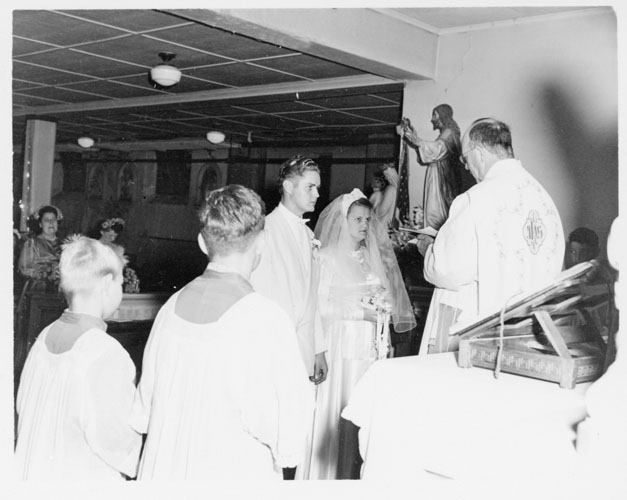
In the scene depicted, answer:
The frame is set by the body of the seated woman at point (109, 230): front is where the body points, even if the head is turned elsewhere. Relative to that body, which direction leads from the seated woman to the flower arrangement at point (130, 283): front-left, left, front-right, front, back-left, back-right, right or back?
front-right

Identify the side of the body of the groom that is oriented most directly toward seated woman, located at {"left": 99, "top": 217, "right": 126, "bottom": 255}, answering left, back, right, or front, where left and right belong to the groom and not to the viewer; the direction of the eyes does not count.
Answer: back

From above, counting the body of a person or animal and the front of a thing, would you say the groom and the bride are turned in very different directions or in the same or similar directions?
same or similar directions

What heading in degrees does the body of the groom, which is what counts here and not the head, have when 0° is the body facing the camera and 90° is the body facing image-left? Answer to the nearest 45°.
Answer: approximately 315°

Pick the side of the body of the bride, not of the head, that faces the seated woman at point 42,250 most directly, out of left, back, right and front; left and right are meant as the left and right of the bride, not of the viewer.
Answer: back

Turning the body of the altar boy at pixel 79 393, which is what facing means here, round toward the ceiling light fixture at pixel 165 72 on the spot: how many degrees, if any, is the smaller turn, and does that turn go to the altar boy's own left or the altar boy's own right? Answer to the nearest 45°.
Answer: approximately 45° to the altar boy's own left

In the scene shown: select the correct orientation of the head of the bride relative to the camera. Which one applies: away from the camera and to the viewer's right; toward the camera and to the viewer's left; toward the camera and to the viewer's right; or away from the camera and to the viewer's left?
toward the camera and to the viewer's right

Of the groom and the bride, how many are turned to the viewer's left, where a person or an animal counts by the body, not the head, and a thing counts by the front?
0

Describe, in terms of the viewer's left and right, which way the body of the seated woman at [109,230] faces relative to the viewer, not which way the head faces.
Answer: facing the viewer and to the right of the viewer

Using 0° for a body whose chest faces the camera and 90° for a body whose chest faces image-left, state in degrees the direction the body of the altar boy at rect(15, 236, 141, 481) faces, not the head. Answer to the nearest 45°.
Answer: approximately 225°

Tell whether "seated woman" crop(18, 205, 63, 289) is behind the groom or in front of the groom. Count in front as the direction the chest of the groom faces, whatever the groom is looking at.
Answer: behind

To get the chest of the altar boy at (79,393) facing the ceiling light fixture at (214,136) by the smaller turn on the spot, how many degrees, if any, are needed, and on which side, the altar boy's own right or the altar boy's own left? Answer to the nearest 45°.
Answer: approximately 45° to the altar boy's own left
